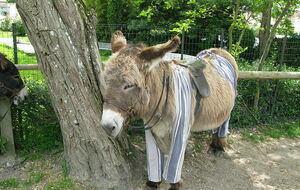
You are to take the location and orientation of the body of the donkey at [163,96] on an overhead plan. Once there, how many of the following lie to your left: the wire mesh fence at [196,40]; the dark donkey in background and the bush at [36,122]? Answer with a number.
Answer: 0

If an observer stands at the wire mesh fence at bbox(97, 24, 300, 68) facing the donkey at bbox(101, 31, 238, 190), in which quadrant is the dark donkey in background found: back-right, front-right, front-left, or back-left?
front-right

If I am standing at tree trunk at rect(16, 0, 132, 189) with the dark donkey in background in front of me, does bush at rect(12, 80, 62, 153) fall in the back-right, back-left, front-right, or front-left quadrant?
front-right

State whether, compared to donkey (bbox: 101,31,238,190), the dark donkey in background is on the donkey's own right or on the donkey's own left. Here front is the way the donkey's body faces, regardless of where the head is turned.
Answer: on the donkey's own right

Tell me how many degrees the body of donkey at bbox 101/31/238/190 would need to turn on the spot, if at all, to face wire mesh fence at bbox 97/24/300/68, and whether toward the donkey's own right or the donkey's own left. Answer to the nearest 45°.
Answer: approximately 135° to the donkey's own right

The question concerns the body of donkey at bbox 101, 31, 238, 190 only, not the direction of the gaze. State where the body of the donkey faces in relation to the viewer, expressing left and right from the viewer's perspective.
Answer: facing the viewer and to the left of the viewer

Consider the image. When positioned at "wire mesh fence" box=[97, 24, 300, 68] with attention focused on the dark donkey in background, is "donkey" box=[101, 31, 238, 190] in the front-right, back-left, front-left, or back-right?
front-left
